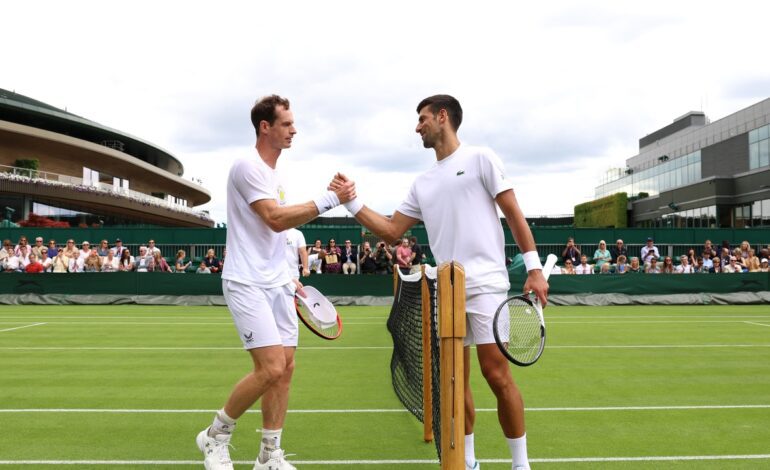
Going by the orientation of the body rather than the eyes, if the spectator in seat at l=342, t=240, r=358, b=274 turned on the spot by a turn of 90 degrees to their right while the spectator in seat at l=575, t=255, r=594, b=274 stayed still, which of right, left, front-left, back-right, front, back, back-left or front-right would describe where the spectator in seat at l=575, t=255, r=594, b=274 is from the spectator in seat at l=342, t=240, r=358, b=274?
back

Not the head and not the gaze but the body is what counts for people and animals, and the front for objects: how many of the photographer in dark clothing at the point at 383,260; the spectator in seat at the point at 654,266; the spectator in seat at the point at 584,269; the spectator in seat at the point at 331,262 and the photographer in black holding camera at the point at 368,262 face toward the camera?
5

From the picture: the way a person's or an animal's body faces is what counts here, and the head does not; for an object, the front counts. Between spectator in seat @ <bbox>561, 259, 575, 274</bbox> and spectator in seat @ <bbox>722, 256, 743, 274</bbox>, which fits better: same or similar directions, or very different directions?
same or similar directions

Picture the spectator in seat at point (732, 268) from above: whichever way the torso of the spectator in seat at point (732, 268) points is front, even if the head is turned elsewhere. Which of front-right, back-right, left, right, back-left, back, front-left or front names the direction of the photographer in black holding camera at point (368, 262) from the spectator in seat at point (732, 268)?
front-right

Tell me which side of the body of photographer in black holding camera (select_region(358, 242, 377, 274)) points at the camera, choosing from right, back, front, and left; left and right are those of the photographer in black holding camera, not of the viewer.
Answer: front

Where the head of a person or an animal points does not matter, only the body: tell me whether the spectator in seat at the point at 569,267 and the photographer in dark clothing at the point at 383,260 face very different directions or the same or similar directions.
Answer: same or similar directions

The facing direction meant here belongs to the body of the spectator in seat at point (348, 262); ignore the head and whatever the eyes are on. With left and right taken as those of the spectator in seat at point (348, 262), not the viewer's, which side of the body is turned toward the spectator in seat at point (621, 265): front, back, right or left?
left

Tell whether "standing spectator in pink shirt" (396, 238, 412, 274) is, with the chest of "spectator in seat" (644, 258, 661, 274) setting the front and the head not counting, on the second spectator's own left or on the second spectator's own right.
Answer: on the second spectator's own right

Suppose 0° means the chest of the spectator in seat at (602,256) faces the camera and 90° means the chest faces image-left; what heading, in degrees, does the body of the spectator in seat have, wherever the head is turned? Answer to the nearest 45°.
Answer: approximately 0°

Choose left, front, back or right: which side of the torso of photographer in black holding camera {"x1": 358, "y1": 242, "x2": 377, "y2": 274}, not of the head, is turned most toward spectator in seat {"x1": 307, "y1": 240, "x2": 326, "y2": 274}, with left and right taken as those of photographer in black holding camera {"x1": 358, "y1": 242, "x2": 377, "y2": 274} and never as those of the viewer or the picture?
right

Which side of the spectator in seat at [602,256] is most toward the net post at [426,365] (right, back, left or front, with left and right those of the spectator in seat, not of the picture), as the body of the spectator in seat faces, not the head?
front

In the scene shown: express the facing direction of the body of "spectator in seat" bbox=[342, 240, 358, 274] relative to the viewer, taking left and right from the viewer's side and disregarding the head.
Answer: facing the viewer

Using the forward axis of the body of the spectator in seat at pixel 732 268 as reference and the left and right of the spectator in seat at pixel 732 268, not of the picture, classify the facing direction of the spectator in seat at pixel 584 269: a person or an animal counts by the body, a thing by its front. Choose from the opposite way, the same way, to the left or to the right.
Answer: the same way

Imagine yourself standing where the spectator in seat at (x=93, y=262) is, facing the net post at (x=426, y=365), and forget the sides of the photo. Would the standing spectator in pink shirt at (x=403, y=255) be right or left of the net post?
left

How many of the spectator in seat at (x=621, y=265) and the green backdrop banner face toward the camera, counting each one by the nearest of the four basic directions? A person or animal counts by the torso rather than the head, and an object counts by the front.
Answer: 2

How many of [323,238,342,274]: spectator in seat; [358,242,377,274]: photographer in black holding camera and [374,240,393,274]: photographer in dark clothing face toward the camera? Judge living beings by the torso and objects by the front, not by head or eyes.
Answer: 3

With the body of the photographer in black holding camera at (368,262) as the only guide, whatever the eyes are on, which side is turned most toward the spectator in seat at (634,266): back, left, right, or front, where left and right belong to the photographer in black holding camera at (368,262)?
left

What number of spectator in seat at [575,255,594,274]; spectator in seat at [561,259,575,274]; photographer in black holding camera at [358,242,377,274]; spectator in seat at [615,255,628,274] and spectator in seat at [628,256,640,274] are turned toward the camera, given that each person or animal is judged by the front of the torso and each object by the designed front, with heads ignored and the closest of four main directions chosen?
5
